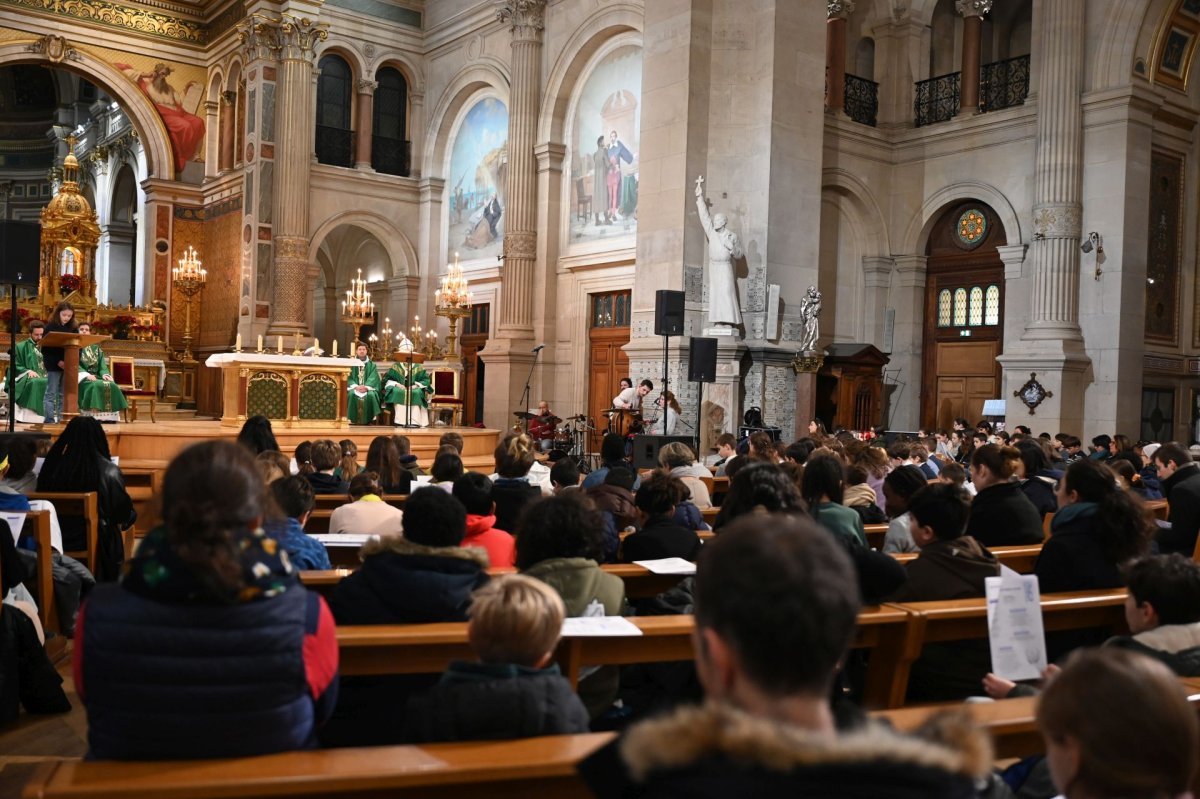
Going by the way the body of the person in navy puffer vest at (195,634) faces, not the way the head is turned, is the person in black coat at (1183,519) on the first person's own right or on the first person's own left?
on the first person's own right

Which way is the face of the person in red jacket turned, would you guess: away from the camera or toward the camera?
away from the camera

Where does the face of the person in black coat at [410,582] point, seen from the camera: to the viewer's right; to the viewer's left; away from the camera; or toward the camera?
away from the camera

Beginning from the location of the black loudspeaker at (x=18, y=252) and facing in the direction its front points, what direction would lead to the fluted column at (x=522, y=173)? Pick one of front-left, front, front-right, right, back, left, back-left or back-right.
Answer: back-left

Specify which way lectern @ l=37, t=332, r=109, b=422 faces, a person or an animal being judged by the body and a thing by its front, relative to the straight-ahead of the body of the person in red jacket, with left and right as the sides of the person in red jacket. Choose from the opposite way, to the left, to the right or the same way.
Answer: the opposite way

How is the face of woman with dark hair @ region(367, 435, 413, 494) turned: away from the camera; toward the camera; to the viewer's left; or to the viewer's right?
away from the camera

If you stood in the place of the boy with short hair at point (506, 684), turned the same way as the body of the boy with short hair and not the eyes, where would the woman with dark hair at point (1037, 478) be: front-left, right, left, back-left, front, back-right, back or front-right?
front-right

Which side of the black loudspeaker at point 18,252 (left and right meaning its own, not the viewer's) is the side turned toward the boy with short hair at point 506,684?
front

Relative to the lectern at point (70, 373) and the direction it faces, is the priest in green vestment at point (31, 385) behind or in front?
behind

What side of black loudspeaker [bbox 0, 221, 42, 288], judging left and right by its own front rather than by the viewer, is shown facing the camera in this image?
front

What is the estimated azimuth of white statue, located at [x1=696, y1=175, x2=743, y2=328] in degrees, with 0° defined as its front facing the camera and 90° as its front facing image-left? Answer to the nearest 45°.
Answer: approximately 0°

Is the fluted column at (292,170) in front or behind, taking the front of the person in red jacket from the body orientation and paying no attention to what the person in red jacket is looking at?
in front

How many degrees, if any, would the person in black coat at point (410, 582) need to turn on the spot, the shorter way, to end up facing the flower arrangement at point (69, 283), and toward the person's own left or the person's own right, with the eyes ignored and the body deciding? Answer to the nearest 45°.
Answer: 0° — they already face it

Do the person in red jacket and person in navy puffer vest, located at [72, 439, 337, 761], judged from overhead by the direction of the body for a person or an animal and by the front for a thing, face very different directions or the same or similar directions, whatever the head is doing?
same or similar directions

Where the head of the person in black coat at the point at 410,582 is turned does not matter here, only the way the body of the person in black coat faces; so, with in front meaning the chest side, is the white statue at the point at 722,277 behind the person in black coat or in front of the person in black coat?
in front

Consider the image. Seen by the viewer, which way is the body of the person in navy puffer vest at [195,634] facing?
away from the camera

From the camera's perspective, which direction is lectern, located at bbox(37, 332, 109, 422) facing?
toward the camera

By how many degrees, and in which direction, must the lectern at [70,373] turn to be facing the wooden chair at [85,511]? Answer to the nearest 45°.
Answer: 0° — it already faces it

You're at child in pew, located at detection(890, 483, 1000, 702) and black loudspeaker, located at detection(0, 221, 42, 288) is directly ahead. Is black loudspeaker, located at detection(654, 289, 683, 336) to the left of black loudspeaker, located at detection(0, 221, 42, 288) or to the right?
right
